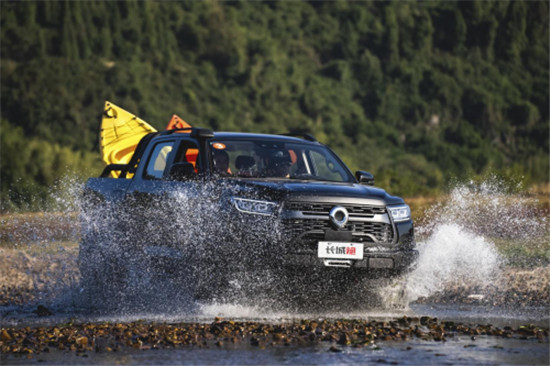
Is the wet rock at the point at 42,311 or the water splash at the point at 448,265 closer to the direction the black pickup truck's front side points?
the water splash

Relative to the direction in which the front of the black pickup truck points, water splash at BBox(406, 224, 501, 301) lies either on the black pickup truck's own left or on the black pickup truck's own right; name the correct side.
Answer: on the black pickup truck's own left

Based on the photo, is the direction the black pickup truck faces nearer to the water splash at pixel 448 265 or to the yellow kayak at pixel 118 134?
the water splash

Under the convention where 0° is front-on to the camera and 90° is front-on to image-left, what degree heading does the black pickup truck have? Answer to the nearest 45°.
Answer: approximately 315°
